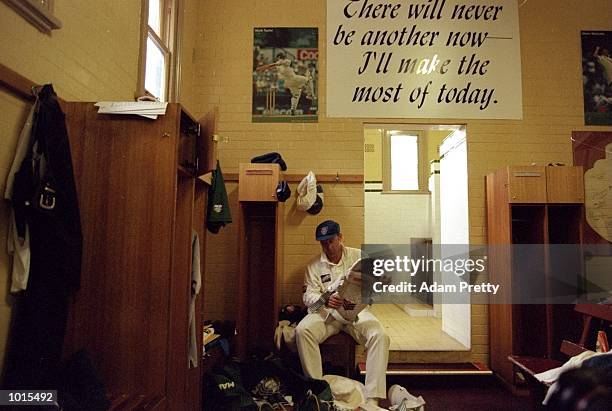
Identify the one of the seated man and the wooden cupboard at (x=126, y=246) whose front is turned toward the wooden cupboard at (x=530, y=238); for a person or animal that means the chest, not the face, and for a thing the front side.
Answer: the wooden cupboard at (x=126, y=246)

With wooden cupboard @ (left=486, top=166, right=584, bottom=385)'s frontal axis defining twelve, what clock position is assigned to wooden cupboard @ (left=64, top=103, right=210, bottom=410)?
wooden cupboard @ (left=64, top=103, right=210, bottom=410) is roughly at 1 o'clock from wooden cupboard @ (left=486, top=166, right=584, bottom=385).

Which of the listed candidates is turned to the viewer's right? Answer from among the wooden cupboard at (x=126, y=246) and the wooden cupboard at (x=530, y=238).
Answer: the wooden cupboard at (x=126, y=246)

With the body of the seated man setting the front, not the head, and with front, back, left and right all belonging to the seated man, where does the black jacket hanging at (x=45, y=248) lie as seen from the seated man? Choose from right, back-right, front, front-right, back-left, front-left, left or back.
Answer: front-right

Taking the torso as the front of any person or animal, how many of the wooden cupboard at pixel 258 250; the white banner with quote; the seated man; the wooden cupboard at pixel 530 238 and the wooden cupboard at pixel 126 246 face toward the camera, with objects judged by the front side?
4

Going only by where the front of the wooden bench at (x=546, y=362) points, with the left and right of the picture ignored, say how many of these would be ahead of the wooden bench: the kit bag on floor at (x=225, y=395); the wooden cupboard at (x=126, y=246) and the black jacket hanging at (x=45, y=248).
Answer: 3

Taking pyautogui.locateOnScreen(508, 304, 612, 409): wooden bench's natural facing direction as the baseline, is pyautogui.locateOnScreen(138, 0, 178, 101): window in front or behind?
in front

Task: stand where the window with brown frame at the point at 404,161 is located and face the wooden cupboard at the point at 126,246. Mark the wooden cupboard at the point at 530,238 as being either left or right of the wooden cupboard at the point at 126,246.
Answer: left

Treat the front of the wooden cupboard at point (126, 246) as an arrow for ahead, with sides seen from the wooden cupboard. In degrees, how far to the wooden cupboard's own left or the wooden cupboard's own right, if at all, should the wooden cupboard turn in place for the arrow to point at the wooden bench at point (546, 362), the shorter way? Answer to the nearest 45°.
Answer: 0° — it already faces it

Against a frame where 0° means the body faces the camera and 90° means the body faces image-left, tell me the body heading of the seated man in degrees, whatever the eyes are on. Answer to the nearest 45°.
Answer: approximately 0°

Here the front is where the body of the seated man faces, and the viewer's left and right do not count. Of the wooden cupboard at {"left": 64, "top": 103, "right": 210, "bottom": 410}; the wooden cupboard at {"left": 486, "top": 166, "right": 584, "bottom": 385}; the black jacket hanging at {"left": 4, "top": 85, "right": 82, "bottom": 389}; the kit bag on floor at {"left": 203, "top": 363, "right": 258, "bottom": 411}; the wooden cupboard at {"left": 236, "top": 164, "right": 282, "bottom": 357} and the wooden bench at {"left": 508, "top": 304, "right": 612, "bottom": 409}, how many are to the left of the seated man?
2

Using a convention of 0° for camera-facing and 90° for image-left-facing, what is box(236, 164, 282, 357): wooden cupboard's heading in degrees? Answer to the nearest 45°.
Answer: approximately 0°
